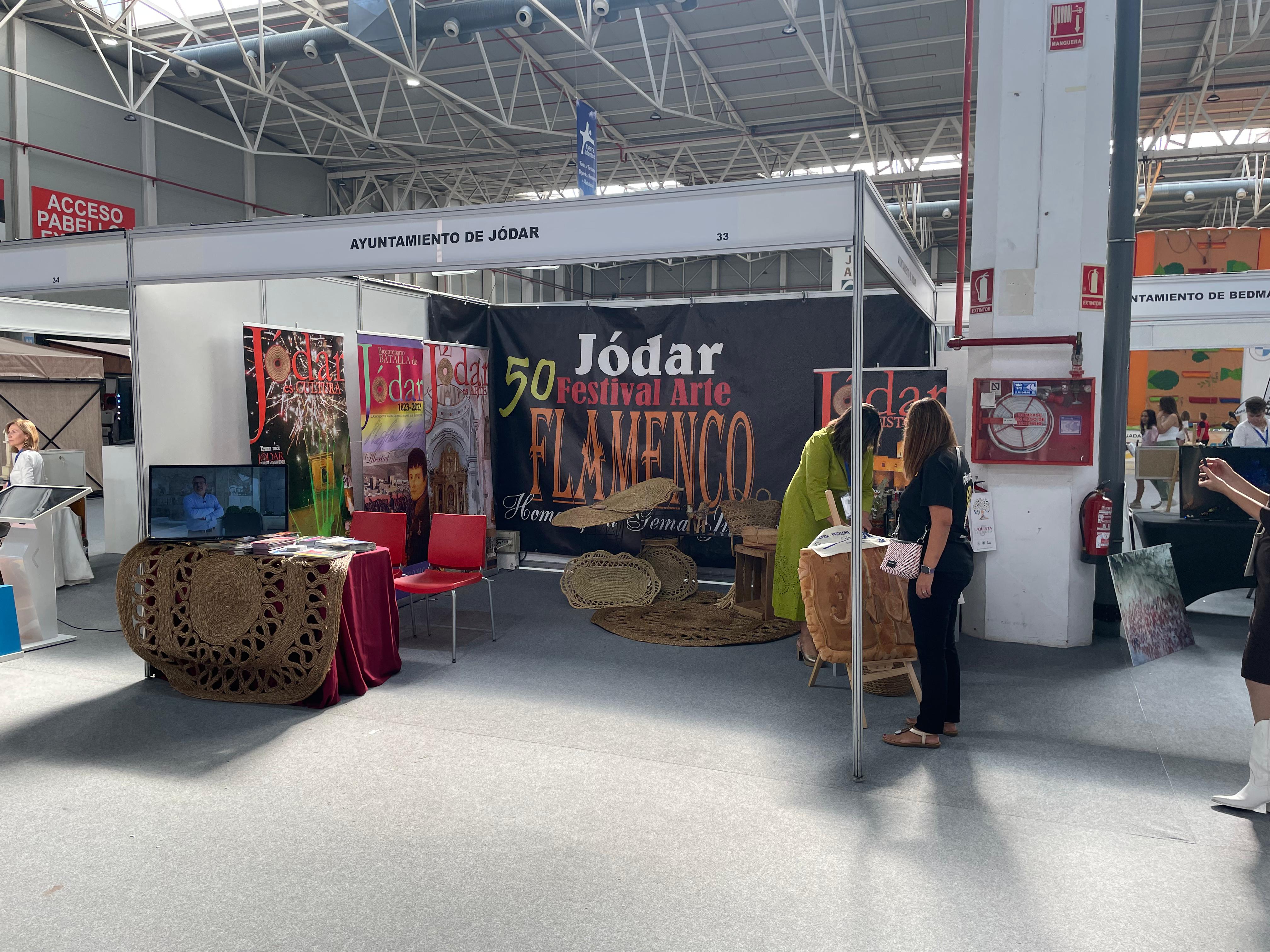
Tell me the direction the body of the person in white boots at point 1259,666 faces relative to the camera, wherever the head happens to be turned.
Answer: to the viewer's left

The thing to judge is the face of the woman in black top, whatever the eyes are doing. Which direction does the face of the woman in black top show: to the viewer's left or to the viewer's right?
to the viewer's left

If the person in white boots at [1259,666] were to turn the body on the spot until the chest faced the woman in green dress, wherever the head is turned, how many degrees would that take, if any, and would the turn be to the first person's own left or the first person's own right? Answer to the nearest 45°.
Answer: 0° — they already face them

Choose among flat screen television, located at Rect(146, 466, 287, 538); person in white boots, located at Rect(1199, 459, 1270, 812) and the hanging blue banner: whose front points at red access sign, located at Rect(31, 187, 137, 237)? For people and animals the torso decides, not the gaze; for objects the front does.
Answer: the person in white boots

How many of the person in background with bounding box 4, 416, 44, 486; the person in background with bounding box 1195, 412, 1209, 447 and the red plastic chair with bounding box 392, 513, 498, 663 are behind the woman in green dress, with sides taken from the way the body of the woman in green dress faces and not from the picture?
2

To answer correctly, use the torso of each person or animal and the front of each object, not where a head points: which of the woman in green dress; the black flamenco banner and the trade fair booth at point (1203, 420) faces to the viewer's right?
the woman in green dress

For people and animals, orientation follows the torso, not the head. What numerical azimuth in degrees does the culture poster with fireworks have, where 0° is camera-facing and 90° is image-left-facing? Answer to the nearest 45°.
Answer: approximately 315°

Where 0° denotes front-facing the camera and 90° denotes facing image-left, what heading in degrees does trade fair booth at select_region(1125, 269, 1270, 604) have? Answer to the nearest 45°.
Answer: approximately 0°

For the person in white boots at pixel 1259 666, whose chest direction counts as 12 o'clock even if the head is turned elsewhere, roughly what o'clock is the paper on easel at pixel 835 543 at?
The paper on easel is roughly at 12 o'clock from the person in white boots.

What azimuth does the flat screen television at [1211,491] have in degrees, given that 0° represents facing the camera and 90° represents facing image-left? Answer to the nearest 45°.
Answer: approximately 0°
